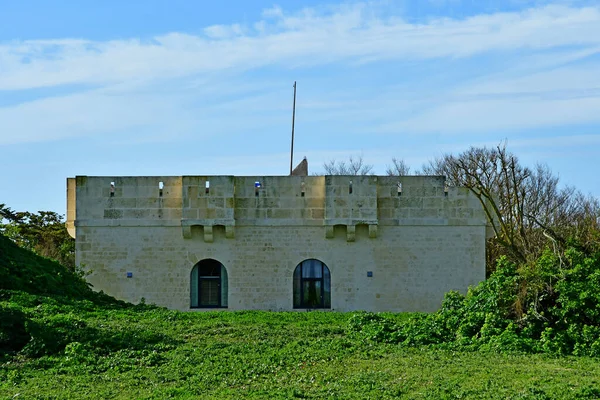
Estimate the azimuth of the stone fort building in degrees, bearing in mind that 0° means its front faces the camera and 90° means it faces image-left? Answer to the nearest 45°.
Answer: approximately 0°

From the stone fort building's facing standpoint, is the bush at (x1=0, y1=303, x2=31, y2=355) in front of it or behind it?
in front
